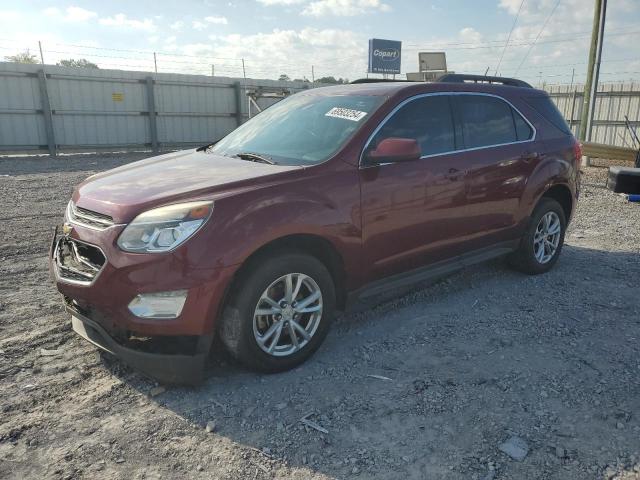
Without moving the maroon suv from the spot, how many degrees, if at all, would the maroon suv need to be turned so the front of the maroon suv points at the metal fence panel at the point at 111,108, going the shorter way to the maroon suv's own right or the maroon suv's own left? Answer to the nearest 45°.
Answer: approximately 90° to the maroon suv's own right

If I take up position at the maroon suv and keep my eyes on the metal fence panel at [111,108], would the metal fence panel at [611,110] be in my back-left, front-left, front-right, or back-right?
front-right

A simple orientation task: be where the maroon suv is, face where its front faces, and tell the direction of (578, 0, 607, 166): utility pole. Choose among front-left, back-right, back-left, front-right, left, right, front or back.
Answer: back

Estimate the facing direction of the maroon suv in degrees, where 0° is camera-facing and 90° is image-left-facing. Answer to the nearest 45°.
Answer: approximately 45°

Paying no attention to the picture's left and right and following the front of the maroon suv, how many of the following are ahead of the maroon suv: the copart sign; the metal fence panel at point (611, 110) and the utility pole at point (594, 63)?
0

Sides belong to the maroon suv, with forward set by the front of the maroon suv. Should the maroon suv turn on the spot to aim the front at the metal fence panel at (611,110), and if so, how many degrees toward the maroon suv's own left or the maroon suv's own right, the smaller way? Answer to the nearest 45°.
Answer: approximately 180°

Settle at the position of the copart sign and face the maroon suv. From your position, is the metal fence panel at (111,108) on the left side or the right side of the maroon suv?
right

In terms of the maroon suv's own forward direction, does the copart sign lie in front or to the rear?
to the rear
